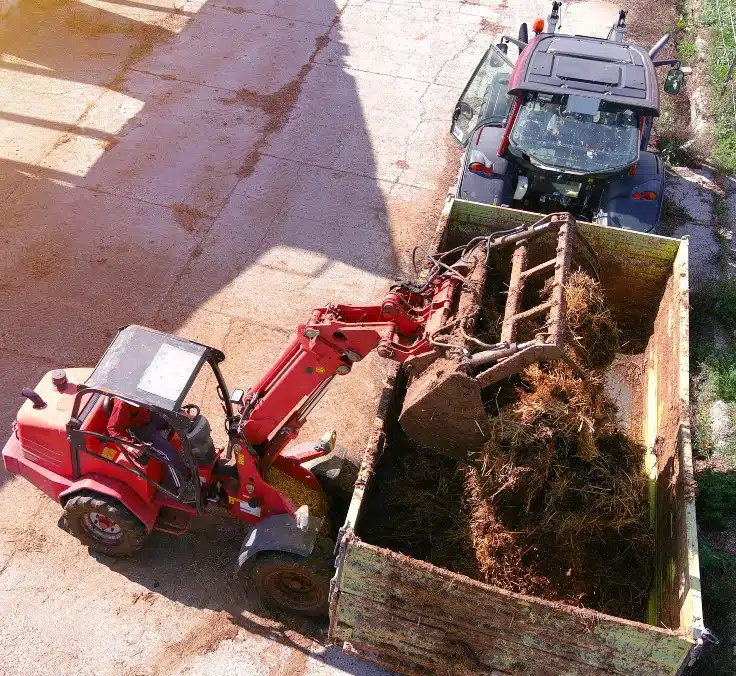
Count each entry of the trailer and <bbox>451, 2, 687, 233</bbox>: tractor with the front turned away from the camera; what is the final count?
2

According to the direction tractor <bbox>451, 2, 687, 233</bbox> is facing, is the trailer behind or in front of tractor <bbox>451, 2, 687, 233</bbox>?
behind

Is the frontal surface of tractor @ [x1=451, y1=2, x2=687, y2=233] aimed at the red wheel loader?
no

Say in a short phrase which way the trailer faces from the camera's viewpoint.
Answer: facing away from the viewer

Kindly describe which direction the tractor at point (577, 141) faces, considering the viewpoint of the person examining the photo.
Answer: facing away from the viewer

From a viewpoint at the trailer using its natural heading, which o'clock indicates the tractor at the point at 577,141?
The tractor is roughly at 12 o'clock from the trailer.

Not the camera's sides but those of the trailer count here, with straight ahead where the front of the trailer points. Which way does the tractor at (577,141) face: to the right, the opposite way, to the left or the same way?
the same way

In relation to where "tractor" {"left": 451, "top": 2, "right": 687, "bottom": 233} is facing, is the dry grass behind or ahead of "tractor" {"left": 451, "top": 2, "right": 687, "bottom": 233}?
behind
